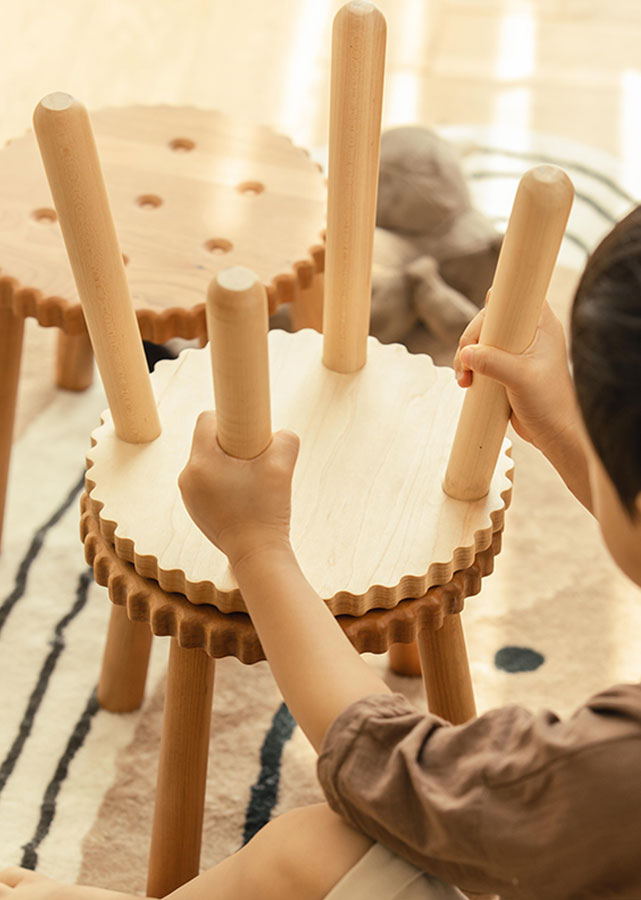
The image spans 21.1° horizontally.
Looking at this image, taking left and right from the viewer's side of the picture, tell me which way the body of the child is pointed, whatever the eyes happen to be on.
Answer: facing away from the viewer and to the left of the viewer

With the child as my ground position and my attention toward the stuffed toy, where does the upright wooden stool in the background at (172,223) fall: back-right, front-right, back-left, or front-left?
front-left
